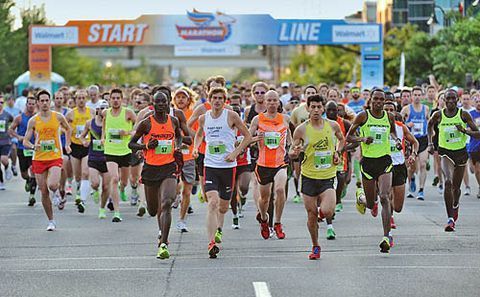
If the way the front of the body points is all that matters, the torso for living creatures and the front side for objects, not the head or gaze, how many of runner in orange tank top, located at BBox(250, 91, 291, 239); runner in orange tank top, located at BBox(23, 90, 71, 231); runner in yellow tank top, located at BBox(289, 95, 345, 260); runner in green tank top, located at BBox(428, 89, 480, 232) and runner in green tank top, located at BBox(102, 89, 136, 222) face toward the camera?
5

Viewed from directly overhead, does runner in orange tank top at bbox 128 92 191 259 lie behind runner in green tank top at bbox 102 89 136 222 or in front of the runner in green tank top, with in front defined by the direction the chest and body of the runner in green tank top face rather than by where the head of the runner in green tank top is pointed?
in front

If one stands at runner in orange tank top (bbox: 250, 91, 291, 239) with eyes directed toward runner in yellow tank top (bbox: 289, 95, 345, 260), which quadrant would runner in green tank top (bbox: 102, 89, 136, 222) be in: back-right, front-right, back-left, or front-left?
back-right

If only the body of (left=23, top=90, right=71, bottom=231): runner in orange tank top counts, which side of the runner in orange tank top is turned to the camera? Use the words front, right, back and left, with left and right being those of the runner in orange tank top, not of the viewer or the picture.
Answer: front

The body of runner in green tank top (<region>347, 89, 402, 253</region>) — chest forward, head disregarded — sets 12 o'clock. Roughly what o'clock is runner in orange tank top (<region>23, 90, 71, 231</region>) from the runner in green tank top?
The runner in orange tank top is roughly at 4 o'clock from the runner in green tank top.

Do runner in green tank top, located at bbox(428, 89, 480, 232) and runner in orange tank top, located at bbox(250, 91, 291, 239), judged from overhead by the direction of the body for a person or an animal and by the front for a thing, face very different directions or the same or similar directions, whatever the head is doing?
same or similar directions

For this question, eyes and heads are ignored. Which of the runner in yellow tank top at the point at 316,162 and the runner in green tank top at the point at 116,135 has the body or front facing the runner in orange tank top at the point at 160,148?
the runner in green tank top at the point at 116,135

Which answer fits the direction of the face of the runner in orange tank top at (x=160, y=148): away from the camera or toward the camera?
toward the camera

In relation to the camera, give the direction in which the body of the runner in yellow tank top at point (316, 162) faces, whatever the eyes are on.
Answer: toward the camera

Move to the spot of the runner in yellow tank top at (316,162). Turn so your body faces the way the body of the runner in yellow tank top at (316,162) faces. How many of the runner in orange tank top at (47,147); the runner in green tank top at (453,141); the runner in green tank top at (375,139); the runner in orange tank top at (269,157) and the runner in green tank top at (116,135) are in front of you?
0

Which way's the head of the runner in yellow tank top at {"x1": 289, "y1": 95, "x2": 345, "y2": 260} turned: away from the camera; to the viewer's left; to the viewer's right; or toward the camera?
toward the camera

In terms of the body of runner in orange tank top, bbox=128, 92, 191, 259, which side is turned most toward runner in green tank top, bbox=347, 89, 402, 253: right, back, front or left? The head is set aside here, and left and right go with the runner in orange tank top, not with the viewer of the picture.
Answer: left

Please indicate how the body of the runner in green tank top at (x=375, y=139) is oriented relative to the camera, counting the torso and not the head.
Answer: toward the camera

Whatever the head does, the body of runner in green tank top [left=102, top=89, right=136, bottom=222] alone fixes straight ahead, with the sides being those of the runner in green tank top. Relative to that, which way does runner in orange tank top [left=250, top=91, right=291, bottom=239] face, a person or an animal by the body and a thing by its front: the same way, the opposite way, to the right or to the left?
the same way

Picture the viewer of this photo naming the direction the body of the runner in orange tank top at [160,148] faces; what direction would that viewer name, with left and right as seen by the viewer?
facing the viewer

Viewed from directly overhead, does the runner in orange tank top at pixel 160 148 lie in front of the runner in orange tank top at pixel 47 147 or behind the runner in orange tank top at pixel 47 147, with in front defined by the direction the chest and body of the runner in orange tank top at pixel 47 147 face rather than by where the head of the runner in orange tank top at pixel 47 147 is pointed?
in front

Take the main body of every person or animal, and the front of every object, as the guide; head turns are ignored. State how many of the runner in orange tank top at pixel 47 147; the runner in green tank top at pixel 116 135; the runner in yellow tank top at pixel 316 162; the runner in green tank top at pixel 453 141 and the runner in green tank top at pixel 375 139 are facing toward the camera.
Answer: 5

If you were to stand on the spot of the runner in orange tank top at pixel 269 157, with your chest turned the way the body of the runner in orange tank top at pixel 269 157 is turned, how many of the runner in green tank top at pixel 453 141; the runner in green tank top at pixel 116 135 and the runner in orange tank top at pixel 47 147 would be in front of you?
0

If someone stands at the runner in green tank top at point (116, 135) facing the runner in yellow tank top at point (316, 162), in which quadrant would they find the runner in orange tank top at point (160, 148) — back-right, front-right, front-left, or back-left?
front-right
